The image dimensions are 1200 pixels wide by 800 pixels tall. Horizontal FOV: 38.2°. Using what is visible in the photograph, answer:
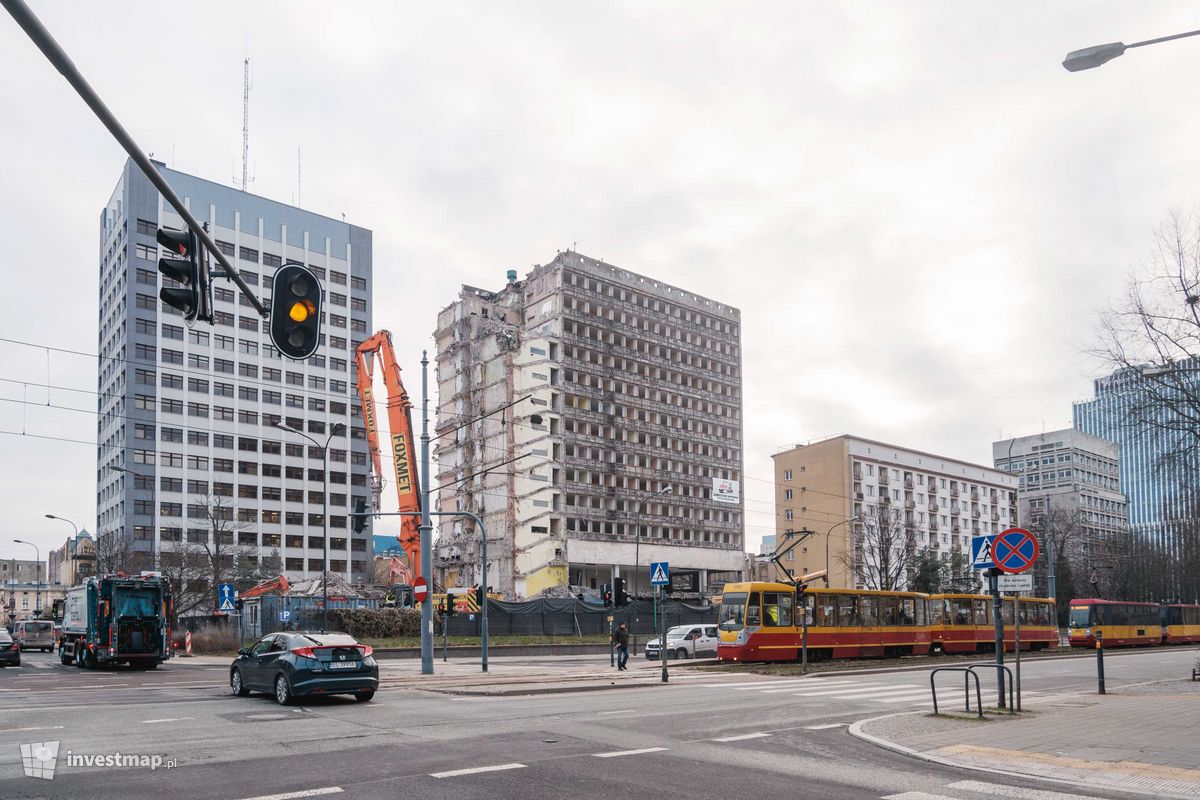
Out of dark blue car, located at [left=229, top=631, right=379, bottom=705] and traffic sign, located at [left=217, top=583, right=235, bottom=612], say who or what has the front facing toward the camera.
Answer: the traffic sign

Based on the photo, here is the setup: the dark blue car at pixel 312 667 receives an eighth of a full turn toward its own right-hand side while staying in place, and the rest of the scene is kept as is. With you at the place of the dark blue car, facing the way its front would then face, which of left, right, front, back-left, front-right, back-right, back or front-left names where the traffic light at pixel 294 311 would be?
back

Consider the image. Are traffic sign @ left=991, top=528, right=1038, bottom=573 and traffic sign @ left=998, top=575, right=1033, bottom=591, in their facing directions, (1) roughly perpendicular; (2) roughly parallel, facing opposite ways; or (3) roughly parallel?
roughly parallel

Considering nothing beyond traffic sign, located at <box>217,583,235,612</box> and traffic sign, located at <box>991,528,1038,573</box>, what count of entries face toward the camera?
2

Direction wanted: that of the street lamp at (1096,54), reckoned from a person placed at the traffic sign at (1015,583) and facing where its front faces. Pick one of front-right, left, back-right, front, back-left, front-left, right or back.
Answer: front

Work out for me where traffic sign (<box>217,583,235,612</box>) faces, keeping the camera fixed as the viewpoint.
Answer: facing the viewer

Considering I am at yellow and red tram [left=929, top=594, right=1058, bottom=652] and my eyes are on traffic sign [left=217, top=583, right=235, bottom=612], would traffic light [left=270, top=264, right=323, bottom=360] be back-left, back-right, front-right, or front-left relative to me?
front-left

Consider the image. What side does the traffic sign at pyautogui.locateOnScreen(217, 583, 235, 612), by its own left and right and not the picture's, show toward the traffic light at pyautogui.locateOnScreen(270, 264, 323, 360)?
front

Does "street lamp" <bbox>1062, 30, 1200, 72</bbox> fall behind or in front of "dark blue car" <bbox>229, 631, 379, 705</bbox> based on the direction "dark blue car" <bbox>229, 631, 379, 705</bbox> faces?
behind

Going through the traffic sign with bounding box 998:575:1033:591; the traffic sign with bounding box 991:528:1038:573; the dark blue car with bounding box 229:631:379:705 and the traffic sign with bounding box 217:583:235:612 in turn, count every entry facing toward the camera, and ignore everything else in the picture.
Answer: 3

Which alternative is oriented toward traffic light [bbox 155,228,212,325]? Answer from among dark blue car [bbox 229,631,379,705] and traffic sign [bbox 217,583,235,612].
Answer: the traffic sign

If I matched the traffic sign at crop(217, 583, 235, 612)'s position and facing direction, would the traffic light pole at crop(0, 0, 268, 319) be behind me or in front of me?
in front

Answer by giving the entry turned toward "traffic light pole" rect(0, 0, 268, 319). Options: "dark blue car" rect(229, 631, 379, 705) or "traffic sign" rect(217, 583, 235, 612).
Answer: the traffic sign

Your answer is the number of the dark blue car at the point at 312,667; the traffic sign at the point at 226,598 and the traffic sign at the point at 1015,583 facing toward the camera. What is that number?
2

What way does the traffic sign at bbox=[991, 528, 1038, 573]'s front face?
toward the camera

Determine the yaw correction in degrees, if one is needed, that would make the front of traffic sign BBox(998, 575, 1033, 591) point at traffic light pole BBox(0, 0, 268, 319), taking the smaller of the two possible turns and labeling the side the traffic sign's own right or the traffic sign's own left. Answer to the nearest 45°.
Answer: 0° — it already faces it

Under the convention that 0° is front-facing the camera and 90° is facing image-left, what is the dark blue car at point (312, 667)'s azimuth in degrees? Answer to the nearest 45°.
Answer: approximately 135°
